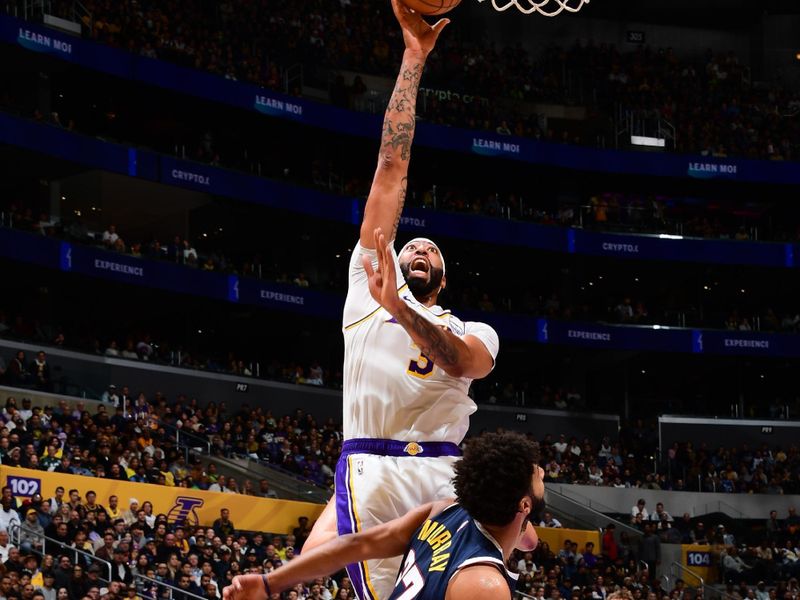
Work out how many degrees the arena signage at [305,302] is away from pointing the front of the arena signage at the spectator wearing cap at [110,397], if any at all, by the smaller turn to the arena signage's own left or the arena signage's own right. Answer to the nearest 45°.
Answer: approximately 45° to the arena signage's own right

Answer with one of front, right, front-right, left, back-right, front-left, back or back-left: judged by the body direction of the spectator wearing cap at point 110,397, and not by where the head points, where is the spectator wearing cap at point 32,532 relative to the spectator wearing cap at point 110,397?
front-right

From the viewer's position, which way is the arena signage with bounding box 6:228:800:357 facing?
facing the viewer

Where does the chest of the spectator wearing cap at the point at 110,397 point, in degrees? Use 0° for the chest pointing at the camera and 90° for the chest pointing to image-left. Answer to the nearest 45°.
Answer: approximately 315°

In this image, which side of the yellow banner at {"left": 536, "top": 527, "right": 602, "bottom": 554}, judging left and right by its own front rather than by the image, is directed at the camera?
front

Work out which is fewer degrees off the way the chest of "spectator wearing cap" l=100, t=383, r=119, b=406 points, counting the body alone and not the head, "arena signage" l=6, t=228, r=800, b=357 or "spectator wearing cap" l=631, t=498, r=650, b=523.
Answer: the spectator wearing cap

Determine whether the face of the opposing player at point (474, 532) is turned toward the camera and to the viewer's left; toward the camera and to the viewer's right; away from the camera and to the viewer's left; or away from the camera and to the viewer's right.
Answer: away from the camera and to the viewer's right

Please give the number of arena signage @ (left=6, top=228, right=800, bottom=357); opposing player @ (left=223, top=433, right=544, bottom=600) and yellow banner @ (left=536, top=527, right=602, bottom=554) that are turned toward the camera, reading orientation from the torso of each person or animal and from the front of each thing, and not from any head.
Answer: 2

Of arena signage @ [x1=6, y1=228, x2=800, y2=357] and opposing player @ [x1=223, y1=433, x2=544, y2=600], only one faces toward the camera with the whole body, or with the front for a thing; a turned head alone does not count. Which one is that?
the arena signage

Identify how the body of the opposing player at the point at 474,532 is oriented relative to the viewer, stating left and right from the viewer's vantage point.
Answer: facing away from the viewer and to the right of the viewer

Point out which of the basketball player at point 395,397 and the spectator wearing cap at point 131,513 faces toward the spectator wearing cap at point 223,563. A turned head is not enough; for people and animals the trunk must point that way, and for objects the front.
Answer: the spectator wearing cap at point 131,513
